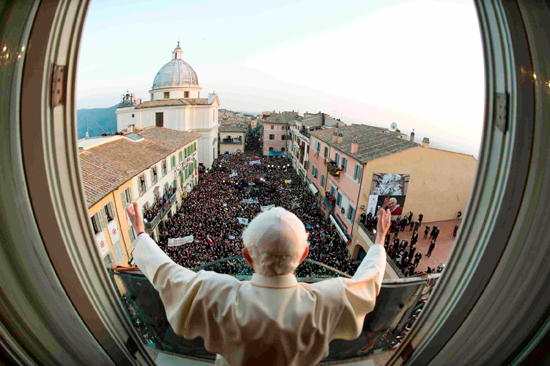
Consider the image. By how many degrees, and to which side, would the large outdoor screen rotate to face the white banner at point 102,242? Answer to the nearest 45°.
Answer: approximately 45° to its right

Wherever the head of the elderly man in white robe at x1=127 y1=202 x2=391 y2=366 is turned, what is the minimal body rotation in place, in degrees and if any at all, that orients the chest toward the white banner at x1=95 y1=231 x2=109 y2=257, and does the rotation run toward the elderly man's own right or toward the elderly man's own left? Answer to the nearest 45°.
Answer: approximately 45° to the elderly man's own left

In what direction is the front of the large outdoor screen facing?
toward the camera

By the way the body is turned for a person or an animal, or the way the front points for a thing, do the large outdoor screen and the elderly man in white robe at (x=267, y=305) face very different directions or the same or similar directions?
very different directions

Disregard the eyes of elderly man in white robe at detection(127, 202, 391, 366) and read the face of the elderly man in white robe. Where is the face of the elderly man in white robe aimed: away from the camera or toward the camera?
away from the camera

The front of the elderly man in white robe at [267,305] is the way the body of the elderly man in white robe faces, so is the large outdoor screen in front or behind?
in front

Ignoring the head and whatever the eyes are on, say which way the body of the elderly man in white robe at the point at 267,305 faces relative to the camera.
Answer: away from the camera

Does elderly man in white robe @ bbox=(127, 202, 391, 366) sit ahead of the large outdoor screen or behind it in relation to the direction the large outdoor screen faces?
ahead

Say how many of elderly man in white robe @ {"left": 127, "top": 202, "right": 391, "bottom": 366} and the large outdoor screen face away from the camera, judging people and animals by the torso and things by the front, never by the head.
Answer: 1

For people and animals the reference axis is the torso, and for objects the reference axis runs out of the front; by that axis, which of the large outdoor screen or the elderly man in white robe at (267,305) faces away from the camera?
the elderly man in white robe
